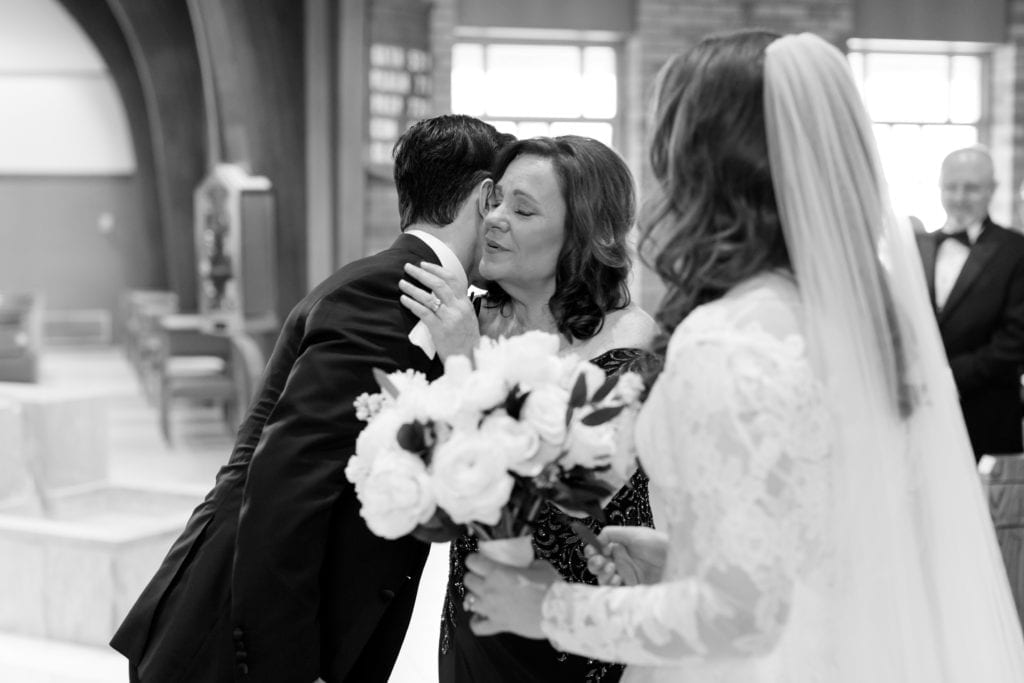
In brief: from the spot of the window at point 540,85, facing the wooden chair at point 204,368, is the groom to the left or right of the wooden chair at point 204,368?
left

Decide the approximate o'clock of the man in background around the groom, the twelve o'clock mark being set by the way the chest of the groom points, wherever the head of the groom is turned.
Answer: The man in background is roughly at 12 o'clock from the groom.

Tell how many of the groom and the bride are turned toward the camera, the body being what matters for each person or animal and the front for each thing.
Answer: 0

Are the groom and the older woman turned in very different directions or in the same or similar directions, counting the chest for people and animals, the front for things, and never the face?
very different directions

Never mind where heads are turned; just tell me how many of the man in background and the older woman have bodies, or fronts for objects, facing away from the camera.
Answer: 0

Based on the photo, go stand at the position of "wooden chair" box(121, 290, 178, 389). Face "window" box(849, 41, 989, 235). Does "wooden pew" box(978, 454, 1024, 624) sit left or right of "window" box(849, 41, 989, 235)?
right

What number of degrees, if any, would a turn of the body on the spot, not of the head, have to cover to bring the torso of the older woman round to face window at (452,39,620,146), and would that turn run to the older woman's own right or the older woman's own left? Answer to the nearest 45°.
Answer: approximately 135° to the older woman's own right

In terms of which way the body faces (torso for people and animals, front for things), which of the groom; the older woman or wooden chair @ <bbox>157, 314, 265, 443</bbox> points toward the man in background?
the groom

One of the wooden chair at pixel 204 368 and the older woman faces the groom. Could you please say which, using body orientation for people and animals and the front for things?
the older woman

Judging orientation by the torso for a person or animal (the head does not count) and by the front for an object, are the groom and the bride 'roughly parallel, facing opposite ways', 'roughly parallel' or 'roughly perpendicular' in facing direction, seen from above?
roughly perpendicular

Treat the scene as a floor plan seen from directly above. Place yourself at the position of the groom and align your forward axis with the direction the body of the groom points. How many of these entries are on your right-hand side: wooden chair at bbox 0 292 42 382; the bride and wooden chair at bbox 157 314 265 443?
1

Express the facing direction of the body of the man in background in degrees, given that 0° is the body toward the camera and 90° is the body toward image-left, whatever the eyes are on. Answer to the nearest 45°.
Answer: approximately 45°

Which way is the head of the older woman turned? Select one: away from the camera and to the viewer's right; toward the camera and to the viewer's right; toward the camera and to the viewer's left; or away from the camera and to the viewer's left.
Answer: toward the camera and to the viewer's left

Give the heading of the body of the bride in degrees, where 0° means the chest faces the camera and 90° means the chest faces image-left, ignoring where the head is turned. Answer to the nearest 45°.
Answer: approximately 135°

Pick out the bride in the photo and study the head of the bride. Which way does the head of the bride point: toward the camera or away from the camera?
away from the camera

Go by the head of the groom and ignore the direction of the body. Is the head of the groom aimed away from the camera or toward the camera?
away from the camera
